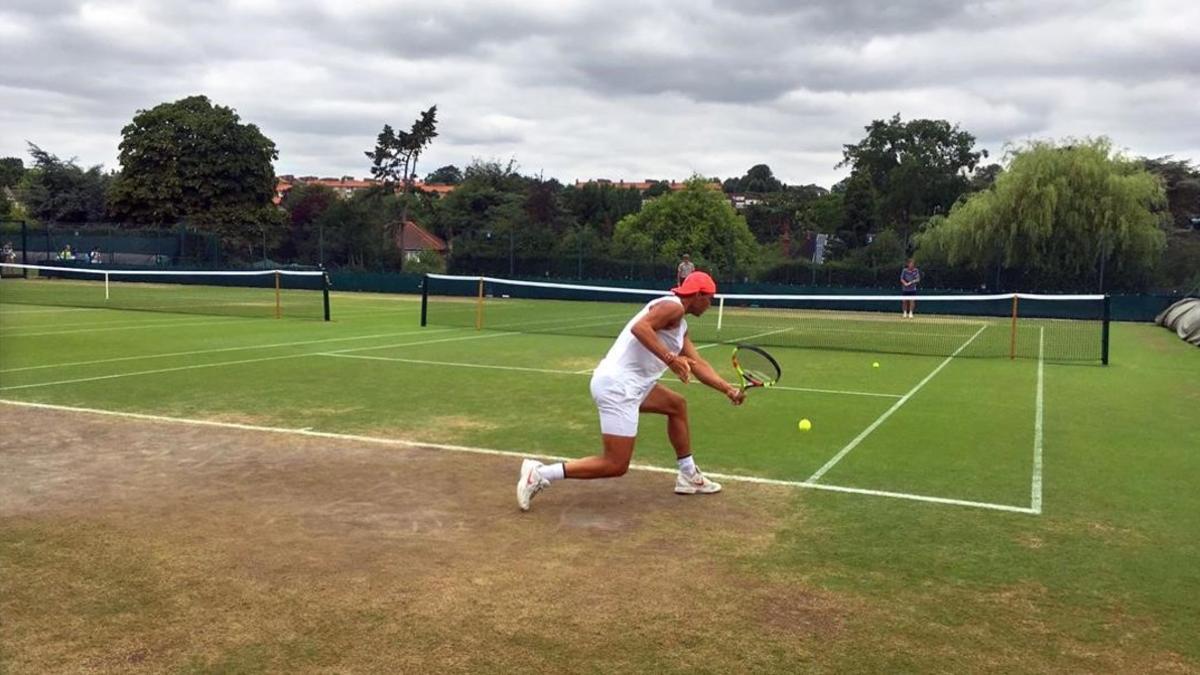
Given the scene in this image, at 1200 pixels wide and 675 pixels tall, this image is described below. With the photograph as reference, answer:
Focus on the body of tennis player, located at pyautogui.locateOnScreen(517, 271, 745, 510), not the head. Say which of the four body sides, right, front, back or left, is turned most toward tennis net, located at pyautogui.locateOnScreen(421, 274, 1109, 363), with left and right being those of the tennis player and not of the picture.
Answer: left

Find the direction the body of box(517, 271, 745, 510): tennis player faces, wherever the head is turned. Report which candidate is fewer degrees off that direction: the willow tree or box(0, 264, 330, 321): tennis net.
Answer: the willow tree

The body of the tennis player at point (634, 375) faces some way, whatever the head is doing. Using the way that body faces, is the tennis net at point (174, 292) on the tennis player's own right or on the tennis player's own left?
on the tennis player's own left

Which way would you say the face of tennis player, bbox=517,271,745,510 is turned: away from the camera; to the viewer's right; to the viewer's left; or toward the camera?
to the viewer's right

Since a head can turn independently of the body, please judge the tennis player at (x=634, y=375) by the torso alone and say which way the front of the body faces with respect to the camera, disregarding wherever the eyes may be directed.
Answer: to the viewer's right

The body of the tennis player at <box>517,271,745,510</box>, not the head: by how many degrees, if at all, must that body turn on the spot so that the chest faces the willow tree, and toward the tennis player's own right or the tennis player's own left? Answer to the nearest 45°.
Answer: approximately 45° to the tennis player's own left
